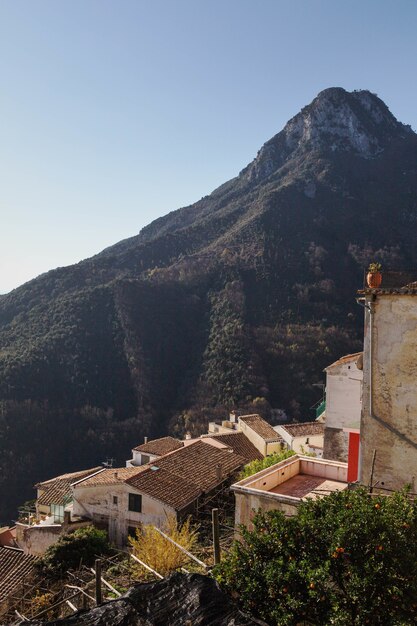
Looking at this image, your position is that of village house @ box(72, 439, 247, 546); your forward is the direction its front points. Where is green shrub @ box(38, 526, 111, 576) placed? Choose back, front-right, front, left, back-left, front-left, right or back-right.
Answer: front

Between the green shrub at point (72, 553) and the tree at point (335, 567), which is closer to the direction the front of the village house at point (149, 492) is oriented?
the green shrub

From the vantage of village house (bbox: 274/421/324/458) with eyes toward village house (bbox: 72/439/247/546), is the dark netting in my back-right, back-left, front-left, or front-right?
front-left

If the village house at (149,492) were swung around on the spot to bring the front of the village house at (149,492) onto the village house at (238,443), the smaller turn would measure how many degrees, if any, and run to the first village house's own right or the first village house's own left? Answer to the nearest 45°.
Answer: approximately 180°

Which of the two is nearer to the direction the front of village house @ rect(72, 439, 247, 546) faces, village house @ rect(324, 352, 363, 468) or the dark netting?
the dark netting

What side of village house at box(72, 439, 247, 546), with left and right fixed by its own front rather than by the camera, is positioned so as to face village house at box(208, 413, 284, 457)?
back

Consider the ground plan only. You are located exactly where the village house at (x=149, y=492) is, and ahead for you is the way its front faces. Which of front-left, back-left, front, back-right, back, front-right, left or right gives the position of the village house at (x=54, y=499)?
right

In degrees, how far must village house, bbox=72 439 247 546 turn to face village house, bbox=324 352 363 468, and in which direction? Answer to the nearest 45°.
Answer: approximately 90° to its left

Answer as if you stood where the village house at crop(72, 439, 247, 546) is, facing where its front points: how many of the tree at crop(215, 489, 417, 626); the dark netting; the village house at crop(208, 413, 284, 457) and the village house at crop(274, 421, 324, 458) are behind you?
2

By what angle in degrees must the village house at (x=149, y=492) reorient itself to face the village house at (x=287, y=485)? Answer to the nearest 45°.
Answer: approximately 45° to its left

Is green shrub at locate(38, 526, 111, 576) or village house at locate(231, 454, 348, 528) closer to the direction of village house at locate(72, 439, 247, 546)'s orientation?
the green shrub

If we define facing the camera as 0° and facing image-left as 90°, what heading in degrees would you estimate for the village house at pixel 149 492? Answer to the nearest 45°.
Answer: approximately 45°

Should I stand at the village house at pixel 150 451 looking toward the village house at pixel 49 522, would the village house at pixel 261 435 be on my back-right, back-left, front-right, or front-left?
back-left

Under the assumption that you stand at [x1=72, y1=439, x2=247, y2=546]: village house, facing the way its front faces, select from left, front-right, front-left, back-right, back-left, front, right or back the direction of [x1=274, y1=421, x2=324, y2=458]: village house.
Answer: back

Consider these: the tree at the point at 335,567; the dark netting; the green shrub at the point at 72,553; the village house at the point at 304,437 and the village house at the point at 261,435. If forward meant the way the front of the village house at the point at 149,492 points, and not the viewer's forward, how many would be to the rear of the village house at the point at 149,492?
2
